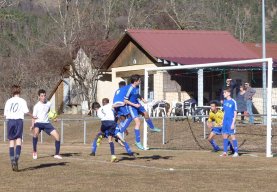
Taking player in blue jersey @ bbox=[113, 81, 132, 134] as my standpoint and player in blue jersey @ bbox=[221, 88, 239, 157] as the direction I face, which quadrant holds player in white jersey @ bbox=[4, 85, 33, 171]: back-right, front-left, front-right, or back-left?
back-right

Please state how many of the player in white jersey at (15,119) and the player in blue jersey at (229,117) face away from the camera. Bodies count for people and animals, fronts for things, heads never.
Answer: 1

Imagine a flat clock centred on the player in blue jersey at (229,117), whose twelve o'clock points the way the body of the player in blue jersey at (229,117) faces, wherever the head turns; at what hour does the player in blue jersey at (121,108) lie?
the player in blue jersey at (121,108) is roughly at 1 o'clock from the player in blue jersey at (229,117).

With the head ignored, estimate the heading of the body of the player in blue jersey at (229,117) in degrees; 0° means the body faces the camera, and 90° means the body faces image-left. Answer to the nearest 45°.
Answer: approximately 45°

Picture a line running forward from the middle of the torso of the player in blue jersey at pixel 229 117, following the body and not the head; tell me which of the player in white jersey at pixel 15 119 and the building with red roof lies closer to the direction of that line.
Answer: the player in white jersey

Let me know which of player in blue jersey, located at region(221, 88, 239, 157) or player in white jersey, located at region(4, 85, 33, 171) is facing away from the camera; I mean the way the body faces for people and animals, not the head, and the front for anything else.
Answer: the player in white jersey

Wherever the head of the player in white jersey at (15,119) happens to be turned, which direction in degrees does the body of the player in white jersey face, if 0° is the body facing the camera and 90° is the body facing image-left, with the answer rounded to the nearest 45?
approximately 180°

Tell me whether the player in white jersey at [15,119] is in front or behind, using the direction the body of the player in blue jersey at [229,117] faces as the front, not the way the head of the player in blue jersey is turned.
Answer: in front
